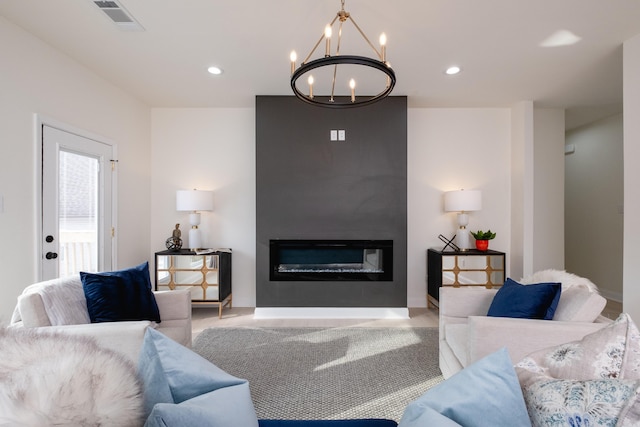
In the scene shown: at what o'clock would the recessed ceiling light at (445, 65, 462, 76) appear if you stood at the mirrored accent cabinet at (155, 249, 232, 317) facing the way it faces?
The recessed ceiling light is roughly at 10 o'clock from the mirrored accent cabinet.

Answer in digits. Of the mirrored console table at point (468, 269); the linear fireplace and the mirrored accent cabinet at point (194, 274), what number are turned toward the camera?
3

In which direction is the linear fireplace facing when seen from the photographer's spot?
facing the viewer

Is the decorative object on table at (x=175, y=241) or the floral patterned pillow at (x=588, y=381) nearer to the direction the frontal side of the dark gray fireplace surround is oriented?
the floral patterned pillow

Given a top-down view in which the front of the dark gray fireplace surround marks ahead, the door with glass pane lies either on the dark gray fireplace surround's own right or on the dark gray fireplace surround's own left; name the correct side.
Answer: on the dark gray fireplace surround's own right

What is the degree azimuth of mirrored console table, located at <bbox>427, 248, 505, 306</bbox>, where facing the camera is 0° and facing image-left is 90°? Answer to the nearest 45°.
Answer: approximately 0°

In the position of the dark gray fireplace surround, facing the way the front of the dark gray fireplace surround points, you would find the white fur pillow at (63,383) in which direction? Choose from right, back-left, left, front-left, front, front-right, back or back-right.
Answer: front

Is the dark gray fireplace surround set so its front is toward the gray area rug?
yes
